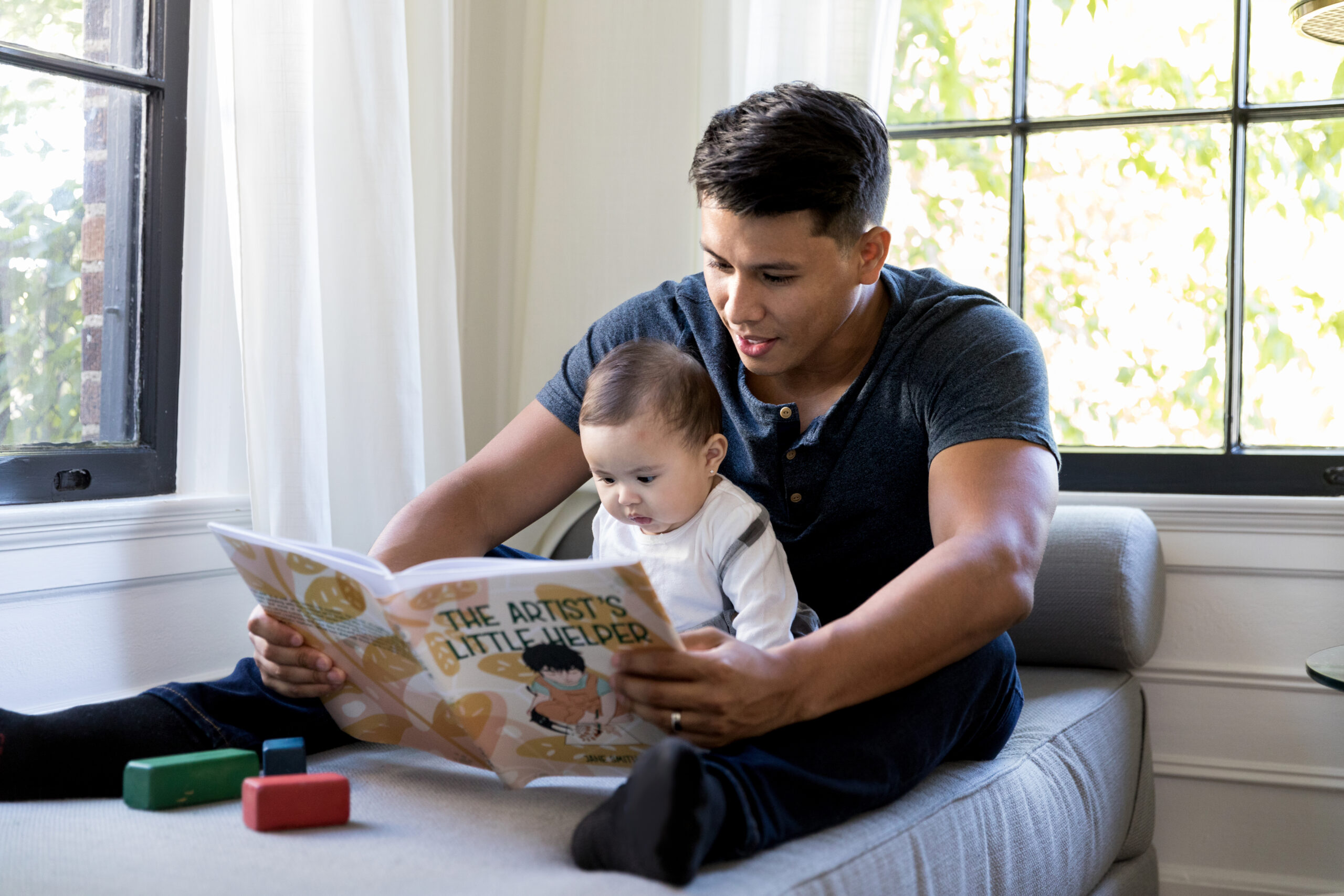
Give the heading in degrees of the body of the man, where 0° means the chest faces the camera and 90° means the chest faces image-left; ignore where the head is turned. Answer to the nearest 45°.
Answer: approximately 45°

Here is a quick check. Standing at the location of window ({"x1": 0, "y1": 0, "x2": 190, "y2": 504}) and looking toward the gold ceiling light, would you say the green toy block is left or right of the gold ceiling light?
right

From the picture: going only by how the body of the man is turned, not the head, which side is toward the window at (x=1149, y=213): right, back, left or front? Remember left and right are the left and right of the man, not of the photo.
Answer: back

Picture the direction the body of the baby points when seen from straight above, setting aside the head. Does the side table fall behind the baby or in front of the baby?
behind

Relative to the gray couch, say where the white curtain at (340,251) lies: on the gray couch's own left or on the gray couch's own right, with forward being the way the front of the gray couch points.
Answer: on the gray couch's own right
